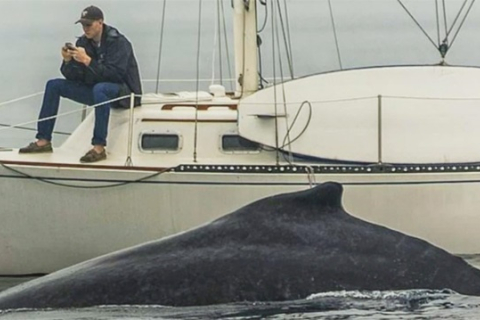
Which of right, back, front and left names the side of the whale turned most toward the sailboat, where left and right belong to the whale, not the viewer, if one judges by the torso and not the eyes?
right

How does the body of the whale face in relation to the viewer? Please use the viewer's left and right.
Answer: facing to the left of the viewer

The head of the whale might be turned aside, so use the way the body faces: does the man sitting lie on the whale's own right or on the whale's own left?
on the whale's own right
